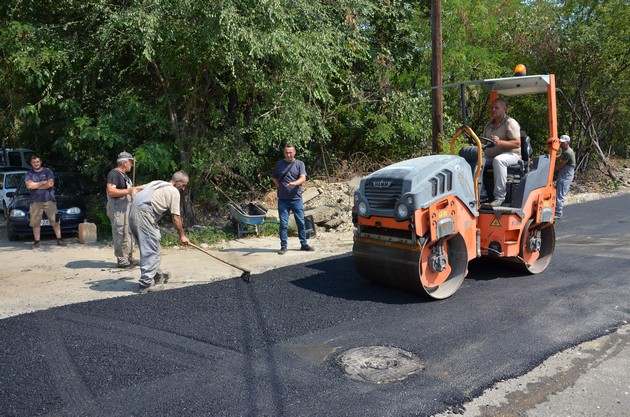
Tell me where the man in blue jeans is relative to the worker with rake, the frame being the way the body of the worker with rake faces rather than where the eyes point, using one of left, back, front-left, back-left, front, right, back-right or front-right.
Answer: front-left

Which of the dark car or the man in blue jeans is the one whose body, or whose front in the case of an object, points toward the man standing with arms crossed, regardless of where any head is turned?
the dark car

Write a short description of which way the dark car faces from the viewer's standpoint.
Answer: facing the viewer

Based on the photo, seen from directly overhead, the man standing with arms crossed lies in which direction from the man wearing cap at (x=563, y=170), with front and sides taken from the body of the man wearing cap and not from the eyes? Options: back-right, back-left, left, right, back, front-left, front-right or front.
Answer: front-left

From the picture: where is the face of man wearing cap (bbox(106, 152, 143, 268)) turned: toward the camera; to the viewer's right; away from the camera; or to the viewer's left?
to the viewer's right

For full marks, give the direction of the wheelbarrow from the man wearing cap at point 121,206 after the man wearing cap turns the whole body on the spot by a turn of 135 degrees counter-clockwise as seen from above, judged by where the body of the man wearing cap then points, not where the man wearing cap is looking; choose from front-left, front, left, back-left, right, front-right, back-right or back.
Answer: right

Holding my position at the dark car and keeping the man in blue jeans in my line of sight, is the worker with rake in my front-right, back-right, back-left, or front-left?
front-right

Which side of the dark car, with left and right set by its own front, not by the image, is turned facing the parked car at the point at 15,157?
back

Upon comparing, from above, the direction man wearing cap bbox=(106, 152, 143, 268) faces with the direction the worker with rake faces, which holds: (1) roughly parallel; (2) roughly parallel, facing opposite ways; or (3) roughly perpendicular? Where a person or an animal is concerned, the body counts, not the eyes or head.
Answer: roughly parallel

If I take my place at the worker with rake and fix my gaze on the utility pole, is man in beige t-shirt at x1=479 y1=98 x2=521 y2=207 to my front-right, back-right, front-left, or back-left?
front-right

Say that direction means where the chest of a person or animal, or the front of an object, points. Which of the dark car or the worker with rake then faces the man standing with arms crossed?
the dark car

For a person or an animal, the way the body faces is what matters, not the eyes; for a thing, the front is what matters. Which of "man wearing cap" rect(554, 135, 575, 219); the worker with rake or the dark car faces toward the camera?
the dark car

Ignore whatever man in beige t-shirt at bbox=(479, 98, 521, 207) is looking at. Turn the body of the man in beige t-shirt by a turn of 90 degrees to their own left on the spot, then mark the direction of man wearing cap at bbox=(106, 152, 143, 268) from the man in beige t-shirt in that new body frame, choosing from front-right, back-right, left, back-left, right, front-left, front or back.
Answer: back-right

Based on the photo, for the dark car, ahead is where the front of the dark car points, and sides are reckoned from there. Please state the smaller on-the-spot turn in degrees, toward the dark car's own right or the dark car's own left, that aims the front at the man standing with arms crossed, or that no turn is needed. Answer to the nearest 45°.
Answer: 0° — it already faces them

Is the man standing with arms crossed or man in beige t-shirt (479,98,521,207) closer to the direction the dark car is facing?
the man standing with arms crossed

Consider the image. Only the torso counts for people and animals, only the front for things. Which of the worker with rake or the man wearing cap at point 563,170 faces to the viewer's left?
the man wearing cap

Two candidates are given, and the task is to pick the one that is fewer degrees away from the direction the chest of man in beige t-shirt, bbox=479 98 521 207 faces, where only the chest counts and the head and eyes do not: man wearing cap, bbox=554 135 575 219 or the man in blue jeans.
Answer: the man in blue jeans

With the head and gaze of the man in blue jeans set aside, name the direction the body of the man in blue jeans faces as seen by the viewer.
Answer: toward the camera

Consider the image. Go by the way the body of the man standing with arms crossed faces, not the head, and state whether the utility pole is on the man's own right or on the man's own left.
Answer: on the man's own left

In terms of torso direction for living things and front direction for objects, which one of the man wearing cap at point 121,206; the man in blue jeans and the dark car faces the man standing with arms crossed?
the dark car

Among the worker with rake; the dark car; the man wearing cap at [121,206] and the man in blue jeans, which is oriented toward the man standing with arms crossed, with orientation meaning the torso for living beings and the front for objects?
the dark car
